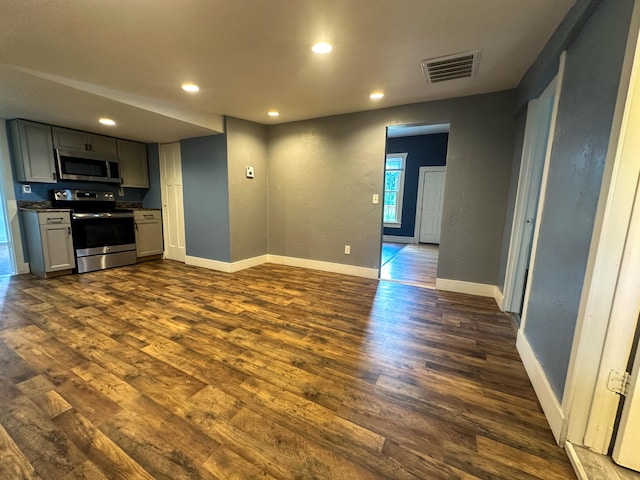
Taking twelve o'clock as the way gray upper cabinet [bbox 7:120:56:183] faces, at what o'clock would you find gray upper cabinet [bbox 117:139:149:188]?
gray upper cabinet [bbox 117:139:149:188] is roughly at 10 o'clock from gray upper cabinet [bbox 7:120:56:183].

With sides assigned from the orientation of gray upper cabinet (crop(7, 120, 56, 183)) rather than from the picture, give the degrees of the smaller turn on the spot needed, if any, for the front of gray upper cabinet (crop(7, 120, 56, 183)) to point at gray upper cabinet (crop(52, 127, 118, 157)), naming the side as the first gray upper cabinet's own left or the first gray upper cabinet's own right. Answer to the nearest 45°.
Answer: approximately 45° to the first gray upper cabinet's own left

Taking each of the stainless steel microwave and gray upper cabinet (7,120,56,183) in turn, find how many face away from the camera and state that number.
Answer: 0

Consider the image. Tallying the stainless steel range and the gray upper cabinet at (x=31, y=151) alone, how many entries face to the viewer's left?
0

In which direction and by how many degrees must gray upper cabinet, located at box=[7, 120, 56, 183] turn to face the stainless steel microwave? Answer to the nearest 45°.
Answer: approximately 45° to its left

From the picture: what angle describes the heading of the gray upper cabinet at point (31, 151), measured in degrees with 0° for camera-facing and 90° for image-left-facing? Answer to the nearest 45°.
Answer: approximately 315°

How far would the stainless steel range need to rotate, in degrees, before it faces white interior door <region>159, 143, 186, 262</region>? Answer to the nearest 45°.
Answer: approximately 90° to its left

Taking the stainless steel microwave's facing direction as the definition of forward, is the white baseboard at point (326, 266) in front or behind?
in front

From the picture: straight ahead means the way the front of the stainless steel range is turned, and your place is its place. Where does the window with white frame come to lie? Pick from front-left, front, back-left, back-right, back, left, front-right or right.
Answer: left
